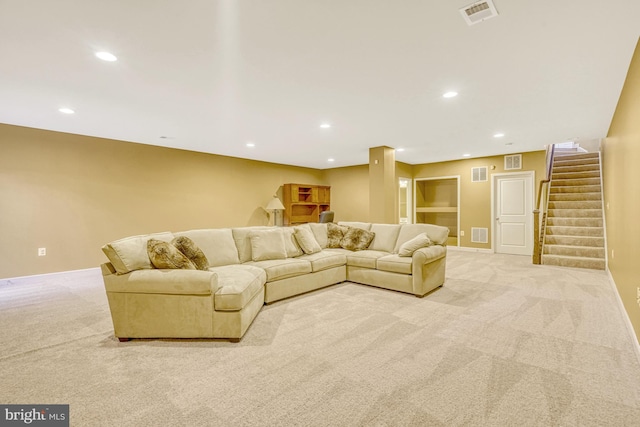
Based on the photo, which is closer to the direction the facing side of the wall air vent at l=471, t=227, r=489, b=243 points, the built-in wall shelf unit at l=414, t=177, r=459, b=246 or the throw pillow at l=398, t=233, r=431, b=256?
the throw pillow

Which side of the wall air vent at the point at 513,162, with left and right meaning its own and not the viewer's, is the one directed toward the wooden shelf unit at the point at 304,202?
right

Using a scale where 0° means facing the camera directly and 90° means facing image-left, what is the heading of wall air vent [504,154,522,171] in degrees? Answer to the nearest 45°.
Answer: approximately 0°

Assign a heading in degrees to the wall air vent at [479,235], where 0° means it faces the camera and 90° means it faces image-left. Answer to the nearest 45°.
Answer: approximately 0°

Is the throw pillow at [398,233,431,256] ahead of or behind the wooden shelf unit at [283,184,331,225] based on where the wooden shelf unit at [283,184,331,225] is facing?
ahead

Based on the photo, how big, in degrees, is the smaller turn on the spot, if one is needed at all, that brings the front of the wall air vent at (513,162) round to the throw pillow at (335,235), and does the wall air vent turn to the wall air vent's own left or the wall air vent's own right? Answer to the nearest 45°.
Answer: approximately 45° to the wall air vent's own right

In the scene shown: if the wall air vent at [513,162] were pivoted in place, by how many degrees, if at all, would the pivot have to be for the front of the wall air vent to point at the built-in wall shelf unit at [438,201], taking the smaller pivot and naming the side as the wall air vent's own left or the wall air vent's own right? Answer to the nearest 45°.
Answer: approximately 135° to the wall air vent's own right

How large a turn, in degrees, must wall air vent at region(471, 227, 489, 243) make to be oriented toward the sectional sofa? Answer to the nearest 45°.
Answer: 0° — it already faces it

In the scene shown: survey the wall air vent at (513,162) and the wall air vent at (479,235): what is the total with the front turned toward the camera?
2

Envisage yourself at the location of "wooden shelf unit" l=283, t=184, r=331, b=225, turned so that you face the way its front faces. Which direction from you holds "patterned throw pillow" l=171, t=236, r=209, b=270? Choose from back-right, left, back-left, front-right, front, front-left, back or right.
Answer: front-right
